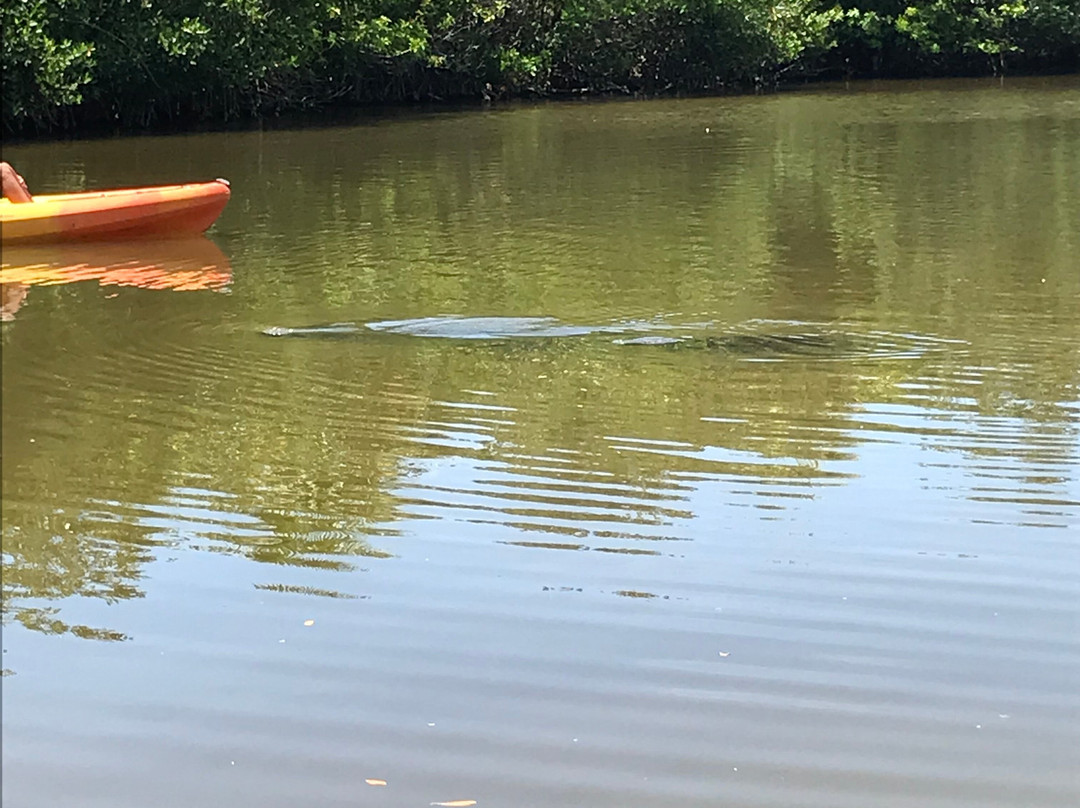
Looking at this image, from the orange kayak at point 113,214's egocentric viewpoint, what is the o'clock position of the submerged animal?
The submerged animal is roughly at 2 o'clock from the orange kayak.

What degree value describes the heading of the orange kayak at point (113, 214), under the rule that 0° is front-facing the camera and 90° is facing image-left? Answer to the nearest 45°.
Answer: approximately 270°
